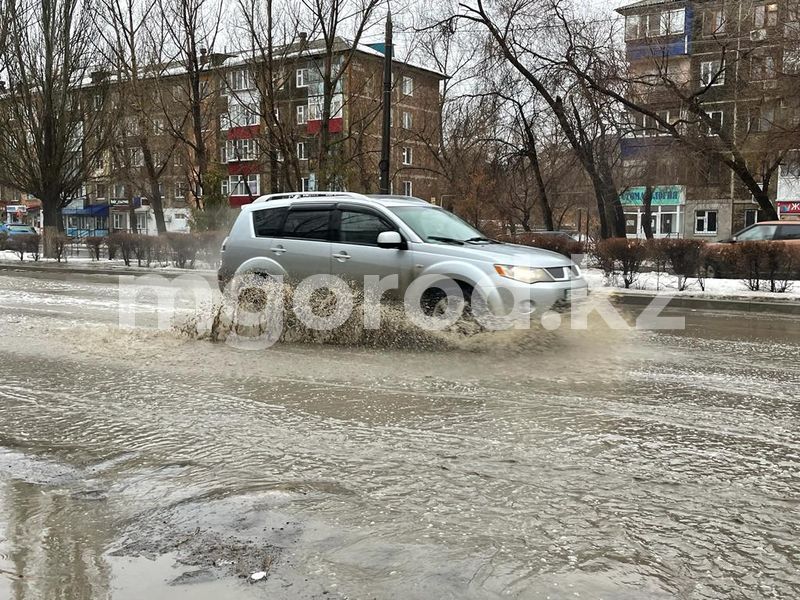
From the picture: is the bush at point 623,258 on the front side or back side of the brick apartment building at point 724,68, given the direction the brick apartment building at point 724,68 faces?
on the front side

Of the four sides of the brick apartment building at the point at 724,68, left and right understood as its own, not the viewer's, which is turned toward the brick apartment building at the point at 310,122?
right

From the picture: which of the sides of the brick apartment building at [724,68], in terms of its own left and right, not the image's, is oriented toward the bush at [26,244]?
right

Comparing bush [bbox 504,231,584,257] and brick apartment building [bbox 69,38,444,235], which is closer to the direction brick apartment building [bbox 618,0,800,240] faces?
the bush

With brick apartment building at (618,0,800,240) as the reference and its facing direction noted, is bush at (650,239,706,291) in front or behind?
in front

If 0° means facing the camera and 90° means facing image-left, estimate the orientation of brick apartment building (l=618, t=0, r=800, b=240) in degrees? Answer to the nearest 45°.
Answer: approximately 0°

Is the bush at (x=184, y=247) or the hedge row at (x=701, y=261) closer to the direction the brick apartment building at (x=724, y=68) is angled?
the hedge row

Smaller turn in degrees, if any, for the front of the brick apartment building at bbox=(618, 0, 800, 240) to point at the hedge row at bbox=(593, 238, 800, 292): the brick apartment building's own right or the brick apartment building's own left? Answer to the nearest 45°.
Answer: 0° — it already faces it

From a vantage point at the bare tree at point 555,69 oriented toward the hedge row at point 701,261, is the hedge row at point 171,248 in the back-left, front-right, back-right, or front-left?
back-right

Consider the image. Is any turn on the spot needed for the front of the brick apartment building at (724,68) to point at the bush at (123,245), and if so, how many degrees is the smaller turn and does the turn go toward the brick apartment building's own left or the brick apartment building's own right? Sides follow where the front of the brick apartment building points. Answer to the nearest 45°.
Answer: approximately 90° to the brick apartment building's own right

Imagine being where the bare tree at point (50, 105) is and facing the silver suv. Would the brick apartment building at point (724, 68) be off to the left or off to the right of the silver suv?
left

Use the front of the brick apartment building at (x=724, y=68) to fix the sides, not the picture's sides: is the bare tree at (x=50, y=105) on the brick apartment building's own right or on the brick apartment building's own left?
on the brick apartment building's own right

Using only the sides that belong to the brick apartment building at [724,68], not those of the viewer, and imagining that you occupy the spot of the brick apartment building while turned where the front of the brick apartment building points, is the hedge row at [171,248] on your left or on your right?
on your right

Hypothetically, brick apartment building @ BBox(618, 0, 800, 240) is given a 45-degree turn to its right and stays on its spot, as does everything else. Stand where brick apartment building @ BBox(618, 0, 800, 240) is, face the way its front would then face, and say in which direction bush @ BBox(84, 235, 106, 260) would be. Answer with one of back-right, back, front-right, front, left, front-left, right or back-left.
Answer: front-right
